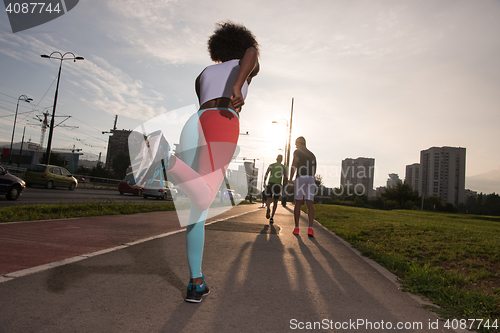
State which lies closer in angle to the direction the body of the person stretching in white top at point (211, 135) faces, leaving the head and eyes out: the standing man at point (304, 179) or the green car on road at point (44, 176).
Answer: the standing man

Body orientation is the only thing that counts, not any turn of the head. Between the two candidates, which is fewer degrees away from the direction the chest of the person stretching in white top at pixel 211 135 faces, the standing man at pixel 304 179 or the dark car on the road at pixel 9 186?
the standing man

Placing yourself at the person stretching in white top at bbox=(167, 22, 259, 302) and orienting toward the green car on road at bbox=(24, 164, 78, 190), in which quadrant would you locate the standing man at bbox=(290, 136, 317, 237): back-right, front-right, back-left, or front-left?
front-right

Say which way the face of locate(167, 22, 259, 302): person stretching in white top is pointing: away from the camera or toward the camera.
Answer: away from the camera

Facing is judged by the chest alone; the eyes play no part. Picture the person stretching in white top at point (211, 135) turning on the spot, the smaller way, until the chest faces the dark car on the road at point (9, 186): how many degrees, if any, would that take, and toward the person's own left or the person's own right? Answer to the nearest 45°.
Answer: approximately 90° to the person's own left

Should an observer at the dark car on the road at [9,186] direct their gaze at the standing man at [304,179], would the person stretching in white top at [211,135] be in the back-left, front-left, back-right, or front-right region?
front-right

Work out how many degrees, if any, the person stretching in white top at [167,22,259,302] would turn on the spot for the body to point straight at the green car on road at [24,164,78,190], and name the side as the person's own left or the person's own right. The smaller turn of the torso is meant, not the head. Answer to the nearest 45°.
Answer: approximately 90° to the person's own left

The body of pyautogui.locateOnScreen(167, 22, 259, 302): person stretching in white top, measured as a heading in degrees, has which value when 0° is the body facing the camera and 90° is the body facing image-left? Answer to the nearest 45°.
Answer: approximately 225°
